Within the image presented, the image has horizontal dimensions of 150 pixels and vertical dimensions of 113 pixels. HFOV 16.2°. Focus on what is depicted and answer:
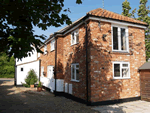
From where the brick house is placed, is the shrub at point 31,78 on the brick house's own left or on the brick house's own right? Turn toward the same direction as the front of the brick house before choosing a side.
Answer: on the brick house's own right

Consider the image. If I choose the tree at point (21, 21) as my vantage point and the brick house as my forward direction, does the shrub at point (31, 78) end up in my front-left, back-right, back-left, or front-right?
front-left

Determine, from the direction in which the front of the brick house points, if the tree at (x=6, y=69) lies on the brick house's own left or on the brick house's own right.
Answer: on the brick house's own right

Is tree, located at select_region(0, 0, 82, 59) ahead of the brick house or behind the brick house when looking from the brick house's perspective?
ahead

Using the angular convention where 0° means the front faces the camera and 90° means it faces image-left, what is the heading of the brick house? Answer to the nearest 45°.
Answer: approximately 45°

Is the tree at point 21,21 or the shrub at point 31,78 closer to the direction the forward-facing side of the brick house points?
the tree
